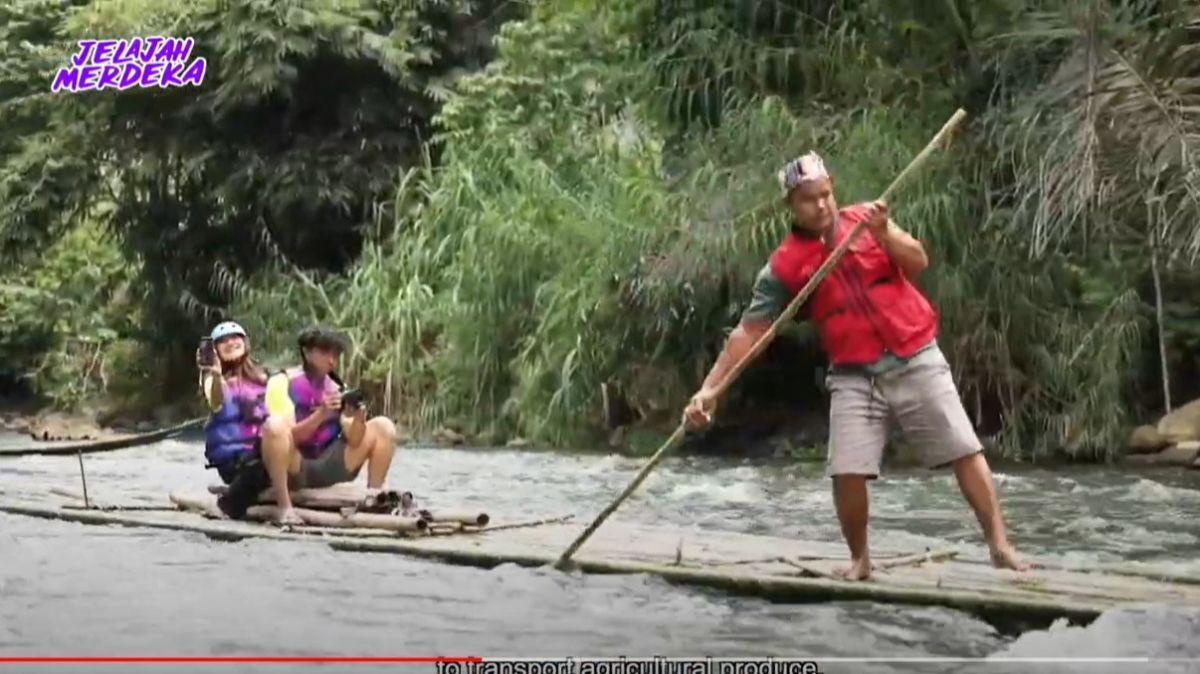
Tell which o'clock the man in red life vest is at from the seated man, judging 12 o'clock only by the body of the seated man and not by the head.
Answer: The man in red life vest is roughly at 12 o'clock from the seated man.

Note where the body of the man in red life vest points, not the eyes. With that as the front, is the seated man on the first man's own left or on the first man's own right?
on the first man's own right

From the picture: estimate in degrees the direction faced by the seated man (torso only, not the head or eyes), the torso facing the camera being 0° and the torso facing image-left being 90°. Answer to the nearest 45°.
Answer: approximately 315°

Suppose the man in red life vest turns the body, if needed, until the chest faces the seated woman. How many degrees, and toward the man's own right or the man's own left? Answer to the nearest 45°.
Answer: approximately 135° to the man's own right

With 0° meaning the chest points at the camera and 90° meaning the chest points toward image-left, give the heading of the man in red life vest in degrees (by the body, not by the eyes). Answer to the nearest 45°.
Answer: approximately 0°
